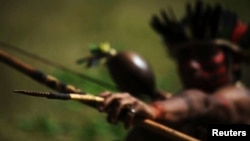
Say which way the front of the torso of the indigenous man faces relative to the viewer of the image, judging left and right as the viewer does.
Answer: facing the viewer and to the left of the viewer

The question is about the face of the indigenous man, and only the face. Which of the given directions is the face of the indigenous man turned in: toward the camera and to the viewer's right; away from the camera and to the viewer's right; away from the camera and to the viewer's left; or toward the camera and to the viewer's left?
toward the camera and to the viewer's left
